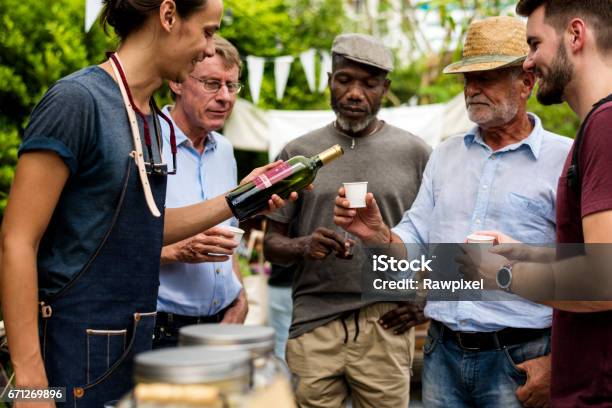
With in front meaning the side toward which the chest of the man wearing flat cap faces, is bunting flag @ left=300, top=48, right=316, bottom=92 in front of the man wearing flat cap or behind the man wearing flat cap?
behind

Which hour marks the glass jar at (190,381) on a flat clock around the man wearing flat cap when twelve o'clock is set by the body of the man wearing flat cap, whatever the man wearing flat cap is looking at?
The glass jar is roughly at 12 o'clock from the man wearing flat cap.

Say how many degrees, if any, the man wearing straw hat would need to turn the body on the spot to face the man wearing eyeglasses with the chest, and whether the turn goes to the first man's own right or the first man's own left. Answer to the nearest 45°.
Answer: approximately 45° to the first man's own right

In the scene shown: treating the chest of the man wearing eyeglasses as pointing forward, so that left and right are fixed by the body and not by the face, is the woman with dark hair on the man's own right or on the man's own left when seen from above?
on the man's own right

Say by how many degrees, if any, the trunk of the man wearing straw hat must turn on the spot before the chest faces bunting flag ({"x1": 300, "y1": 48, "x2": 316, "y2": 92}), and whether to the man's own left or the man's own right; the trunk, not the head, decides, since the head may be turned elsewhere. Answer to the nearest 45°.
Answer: approximately 135° to the man's own right

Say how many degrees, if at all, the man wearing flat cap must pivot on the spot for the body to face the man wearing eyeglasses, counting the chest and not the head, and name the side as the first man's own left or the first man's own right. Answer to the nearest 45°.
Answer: approximately 45° to the first man's own right

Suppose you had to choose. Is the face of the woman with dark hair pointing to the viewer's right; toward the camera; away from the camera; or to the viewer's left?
to the viewer's right

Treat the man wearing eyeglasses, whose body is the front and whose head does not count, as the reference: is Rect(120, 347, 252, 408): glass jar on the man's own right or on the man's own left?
on the man's own right

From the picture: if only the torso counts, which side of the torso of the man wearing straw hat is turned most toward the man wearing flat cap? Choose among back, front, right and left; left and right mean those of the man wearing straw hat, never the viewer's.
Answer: right
